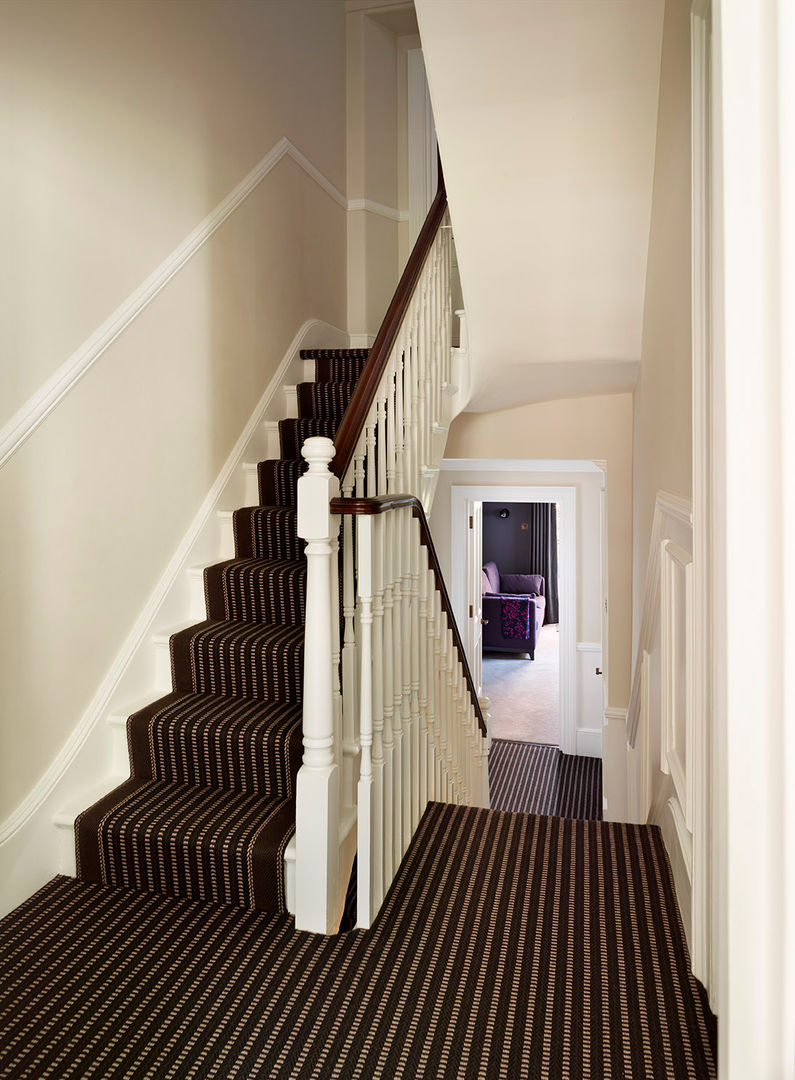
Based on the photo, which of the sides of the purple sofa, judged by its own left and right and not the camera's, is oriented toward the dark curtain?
left

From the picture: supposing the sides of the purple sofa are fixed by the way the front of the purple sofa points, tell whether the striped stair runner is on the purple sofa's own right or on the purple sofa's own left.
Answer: on the purple sofa's own right

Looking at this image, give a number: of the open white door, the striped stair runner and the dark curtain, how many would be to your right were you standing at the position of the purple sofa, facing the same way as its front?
2

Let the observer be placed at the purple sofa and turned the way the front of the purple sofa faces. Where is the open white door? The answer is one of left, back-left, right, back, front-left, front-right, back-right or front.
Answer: right
